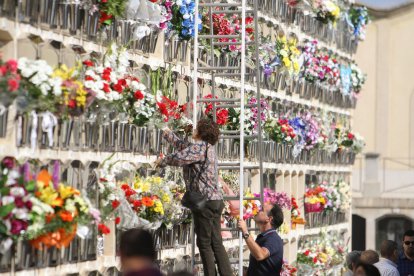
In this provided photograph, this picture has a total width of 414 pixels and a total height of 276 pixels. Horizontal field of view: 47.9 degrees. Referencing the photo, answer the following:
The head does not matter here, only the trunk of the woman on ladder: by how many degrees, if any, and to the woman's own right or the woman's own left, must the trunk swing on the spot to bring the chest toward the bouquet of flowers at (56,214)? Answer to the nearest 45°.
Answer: approximately 90° to the woman's own left

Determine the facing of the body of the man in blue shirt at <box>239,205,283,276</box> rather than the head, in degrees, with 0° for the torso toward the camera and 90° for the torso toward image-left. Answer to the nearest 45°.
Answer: approximately 90°

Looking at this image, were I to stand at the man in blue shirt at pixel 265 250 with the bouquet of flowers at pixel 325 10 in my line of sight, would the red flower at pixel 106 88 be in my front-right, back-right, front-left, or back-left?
back-left

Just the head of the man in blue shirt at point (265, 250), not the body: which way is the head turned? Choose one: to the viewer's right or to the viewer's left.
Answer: to the viewer's left

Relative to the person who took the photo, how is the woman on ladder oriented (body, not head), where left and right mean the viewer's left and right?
facing away from the viewer and to the left of the viewer

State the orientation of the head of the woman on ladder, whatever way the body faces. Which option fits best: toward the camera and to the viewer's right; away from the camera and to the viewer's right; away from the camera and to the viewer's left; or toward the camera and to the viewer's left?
away from the camera and to the viewer's left

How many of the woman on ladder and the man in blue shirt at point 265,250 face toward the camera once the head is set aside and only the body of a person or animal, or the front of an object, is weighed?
0

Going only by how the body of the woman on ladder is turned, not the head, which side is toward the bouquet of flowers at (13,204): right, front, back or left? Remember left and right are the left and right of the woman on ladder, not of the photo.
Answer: left

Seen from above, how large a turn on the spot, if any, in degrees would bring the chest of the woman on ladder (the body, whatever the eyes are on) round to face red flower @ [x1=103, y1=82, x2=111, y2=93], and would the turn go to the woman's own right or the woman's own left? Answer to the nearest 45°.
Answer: approximately 90° to the woman's own left
